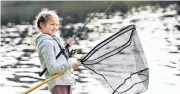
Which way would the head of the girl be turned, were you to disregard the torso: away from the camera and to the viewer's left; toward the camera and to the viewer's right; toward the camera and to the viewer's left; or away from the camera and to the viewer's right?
toward the camera and to the viewer's right

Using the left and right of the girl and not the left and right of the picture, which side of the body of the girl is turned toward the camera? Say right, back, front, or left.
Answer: right
